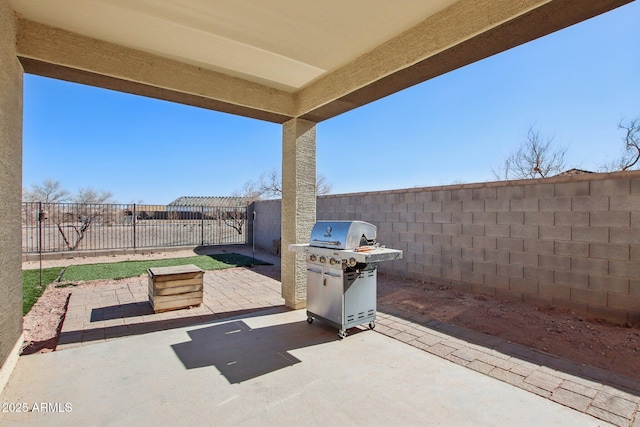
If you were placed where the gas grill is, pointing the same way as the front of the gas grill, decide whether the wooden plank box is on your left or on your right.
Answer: on your right

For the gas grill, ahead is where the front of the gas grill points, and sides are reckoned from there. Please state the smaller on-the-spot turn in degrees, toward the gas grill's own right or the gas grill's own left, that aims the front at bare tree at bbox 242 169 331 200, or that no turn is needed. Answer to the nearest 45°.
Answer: approximately 135° to the gas grill's own right

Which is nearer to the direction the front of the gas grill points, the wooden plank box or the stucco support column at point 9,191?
the stucco support column

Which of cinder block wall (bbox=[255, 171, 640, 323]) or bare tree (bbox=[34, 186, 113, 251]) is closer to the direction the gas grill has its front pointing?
the bare tree

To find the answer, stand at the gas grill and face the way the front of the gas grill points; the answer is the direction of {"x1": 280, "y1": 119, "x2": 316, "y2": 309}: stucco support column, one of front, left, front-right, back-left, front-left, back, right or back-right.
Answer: right

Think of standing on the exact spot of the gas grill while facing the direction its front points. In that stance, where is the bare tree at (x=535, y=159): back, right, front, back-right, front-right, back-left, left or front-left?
back

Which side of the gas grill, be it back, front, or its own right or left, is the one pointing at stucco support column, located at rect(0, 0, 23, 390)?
front

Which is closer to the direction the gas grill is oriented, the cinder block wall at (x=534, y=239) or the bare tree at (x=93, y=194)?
the bare tree

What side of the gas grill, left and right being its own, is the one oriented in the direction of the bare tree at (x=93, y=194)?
right

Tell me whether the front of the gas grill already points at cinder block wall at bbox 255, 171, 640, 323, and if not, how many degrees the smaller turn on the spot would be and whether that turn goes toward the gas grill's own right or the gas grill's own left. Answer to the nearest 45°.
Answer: approximately 180°

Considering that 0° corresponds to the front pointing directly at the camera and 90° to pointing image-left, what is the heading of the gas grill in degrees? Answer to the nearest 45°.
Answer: approximately 45°

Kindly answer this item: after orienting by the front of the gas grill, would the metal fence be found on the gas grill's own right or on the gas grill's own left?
on the gas grill's own right
